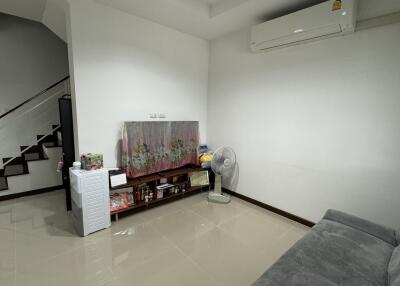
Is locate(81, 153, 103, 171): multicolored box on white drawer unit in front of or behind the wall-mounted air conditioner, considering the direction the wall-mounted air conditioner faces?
in front

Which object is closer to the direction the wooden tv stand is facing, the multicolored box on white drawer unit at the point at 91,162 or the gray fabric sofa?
the gray fabric sofa

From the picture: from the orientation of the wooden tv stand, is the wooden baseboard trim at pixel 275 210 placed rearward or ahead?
ahead

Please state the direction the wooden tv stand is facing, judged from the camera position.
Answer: facing the viewer and to the right of the viewer

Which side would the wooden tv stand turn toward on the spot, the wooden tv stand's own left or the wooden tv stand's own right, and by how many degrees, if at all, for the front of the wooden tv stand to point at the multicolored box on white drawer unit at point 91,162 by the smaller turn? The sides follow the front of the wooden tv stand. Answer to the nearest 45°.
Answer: approximately 90° to the wooden tv stand's own right

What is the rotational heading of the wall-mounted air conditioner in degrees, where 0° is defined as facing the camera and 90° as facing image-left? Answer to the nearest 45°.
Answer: approximately 45°

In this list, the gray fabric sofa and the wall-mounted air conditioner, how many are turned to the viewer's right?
0

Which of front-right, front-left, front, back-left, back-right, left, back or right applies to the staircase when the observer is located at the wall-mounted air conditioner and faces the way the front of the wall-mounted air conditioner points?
front-right
